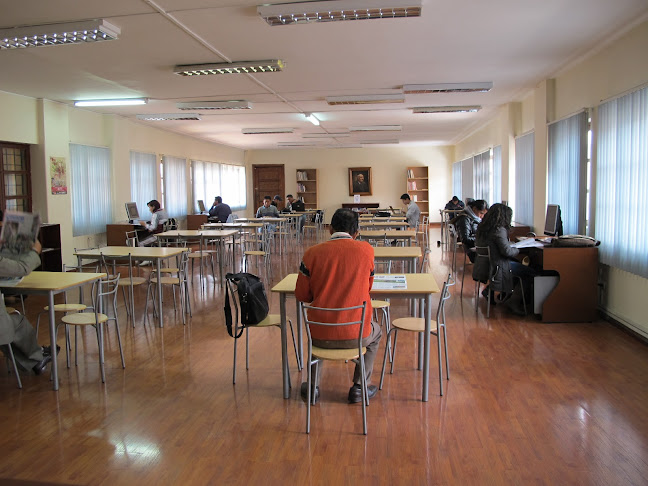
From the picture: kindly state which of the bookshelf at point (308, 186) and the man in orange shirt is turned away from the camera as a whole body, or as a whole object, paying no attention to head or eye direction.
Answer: the man in orange shirt

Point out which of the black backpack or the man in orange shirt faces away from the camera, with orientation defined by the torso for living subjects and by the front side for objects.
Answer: the man in orange shirt

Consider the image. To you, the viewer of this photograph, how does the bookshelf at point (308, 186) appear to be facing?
facing the viewer

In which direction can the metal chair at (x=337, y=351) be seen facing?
away from the camera

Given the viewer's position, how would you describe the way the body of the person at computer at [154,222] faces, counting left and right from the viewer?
facing to the left of the viewer

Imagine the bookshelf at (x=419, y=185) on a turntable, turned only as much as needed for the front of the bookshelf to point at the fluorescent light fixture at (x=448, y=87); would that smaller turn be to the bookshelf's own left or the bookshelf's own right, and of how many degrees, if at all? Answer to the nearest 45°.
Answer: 0° — it already faces it

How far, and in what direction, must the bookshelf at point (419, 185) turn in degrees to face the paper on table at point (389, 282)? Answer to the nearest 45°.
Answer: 0° — it already faces it

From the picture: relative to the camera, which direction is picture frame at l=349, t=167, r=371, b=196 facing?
toward the camera

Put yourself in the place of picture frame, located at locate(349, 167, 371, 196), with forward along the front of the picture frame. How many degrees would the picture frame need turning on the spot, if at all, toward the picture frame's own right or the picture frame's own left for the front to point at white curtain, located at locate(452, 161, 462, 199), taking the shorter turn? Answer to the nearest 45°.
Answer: approximately 45° to the picture frame's own left

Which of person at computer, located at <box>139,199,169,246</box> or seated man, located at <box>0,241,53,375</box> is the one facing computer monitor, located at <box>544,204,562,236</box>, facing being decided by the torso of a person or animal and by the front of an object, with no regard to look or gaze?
the seated man

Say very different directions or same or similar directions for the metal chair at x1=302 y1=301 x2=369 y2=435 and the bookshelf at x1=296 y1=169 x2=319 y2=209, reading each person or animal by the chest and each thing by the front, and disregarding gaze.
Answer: very different directions

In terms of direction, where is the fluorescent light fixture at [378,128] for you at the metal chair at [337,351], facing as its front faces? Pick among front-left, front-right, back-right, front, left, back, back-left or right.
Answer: front

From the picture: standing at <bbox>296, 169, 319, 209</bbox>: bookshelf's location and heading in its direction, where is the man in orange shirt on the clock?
The man in orange shirt is roughly at 12 o'clock from the bookshelf.

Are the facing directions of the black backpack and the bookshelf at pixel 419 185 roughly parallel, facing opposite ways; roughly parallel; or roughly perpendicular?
roughly perpendicular

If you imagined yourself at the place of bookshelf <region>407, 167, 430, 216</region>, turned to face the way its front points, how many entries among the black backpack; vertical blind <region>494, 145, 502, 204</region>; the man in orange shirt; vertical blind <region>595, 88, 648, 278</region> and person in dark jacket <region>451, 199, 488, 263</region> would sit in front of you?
5
